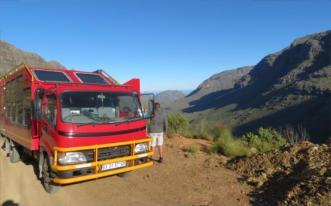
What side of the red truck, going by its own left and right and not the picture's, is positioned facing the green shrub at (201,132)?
left

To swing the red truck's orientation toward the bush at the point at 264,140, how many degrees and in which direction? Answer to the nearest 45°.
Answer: approximately 90° to its left

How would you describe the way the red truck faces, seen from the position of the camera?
facing the viewer and to the right of the viewer

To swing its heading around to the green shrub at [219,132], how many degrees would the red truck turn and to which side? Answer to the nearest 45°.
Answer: approximately 90° to its left
